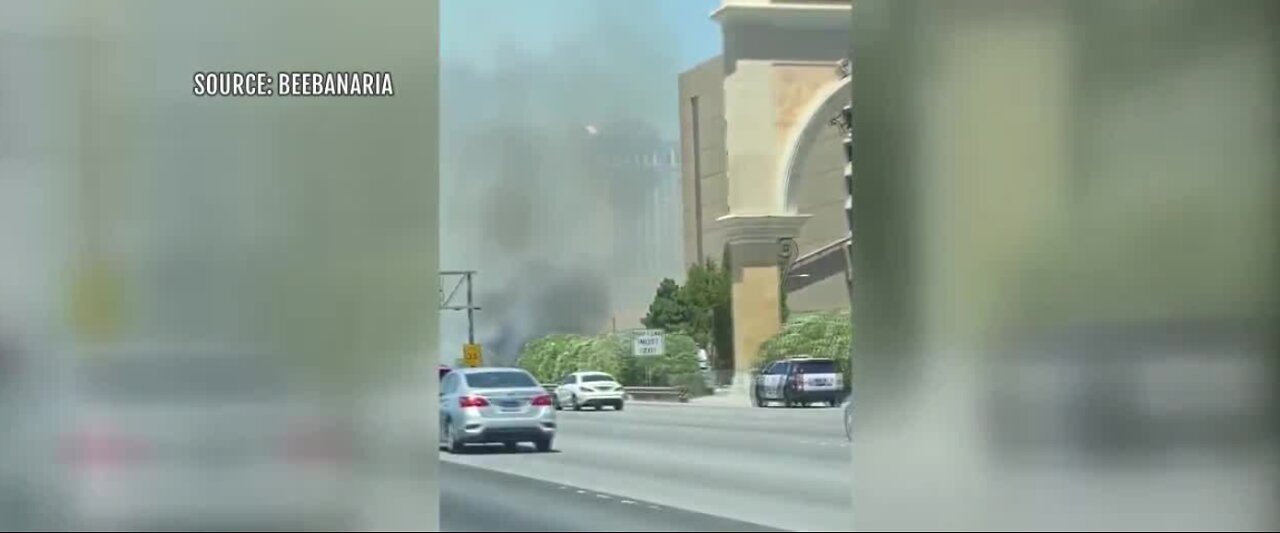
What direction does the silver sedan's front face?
away from the camera

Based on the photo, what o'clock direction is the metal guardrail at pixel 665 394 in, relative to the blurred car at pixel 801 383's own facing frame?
The metal guardrail is roughly at 12 o'clock from the blurred car.

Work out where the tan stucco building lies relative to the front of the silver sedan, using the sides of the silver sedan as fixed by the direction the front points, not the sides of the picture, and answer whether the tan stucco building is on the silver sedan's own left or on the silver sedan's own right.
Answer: on the silver sedan's own right

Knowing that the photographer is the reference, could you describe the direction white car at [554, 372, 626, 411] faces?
facing away from the viewer and to the left of the viewer

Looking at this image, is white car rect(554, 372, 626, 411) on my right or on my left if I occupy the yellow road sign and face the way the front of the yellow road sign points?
on my left

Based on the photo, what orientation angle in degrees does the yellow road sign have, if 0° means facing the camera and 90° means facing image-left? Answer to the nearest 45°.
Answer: approximately 0°
